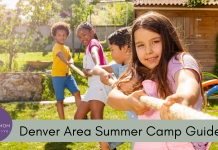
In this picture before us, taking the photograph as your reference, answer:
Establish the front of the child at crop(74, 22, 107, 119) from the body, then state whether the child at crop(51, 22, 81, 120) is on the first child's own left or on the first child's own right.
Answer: on the first child's own right

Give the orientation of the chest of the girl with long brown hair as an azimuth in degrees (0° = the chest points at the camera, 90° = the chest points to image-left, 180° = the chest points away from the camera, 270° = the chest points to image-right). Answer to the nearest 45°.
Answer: approximately 45°

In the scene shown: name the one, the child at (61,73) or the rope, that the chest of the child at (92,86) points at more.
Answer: the rope

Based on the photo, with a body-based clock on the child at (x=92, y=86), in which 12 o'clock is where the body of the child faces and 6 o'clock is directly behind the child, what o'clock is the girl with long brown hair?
The girl with long brown hair is roughly at 10 o'clock from the child.

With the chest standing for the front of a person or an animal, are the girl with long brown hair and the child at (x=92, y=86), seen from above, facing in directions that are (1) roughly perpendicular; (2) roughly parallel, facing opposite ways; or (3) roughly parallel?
roughly parallel

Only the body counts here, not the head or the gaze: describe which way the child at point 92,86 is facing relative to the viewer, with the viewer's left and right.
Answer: facing the viewer and to the left of the viewer

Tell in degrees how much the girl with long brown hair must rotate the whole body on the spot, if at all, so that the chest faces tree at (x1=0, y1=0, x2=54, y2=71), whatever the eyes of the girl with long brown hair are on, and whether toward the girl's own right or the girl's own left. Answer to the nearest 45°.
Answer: approximately 90° to the girl's own right

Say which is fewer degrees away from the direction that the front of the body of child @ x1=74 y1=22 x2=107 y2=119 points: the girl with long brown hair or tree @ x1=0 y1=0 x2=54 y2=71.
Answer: the girl with long brown hair

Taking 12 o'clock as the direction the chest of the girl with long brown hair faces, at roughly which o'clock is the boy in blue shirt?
The boy in blue shirt is roughly at 4 o'clock from the girl with long brown hair.

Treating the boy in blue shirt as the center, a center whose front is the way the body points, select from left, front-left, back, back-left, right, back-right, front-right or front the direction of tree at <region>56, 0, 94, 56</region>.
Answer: right

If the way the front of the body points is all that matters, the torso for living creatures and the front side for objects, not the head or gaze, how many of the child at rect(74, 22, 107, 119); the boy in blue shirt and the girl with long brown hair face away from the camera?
0

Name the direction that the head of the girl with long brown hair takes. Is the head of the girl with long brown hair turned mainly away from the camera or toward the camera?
toward the camera
